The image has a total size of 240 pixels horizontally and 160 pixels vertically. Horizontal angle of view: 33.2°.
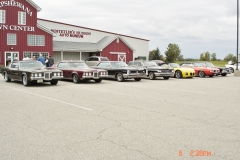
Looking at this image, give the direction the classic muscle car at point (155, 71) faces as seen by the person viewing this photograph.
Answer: facing the viewer and to the right of the viewer

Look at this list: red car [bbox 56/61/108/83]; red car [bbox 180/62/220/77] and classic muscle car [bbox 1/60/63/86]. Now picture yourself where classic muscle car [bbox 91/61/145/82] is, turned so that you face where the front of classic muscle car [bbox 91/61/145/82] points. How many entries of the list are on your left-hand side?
1

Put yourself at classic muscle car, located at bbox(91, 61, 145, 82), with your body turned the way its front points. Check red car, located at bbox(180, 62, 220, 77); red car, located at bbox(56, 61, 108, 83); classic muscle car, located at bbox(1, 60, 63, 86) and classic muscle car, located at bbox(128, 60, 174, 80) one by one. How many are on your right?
2

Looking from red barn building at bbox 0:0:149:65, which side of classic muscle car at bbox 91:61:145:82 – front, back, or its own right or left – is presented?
back

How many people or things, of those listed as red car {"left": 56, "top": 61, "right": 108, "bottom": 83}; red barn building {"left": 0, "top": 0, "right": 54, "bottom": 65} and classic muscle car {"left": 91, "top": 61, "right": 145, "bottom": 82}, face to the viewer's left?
0

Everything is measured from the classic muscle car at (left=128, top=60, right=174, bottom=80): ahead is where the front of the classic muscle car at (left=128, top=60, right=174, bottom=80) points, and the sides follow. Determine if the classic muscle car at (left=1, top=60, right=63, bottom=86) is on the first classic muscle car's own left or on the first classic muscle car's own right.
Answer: on the first classic muscle car's own right

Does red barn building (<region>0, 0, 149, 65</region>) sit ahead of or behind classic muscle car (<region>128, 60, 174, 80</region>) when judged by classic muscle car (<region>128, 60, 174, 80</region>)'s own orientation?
behind

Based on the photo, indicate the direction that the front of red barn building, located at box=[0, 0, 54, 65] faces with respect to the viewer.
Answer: facing the viewer

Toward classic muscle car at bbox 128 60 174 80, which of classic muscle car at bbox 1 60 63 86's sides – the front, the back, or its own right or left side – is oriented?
left

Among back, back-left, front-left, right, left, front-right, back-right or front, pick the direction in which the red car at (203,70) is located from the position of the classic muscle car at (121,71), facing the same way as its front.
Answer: left
